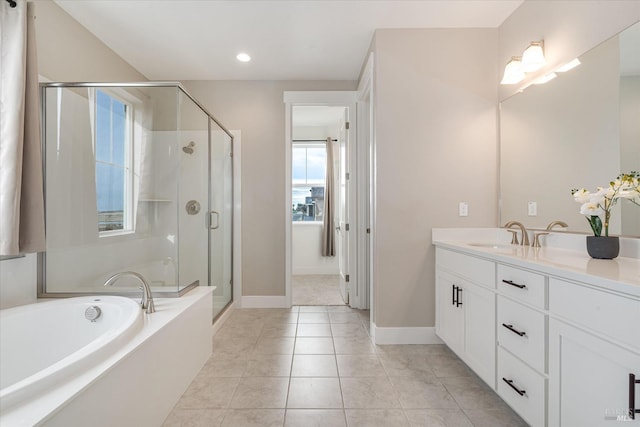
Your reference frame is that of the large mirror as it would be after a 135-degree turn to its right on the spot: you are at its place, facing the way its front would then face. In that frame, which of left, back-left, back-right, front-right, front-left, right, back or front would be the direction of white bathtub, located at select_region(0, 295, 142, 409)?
back-left

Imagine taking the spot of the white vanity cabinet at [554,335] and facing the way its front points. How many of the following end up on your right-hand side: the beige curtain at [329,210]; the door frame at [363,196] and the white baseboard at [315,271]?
3

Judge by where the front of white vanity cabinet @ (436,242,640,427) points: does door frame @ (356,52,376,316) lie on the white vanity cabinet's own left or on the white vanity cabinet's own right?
on the white vanity cabinet's own right

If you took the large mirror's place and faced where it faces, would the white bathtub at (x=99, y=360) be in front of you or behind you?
in front

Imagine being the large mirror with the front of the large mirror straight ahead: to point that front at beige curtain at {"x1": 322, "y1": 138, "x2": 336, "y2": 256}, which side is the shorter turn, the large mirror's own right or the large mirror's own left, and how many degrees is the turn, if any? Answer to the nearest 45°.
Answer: approximately 90° to the large mirror's own right

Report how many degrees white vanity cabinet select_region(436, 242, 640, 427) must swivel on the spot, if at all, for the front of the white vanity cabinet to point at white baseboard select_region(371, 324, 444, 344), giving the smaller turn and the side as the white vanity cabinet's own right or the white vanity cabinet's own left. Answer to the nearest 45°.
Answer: approximately 90° to the white vanity cabinet's own right

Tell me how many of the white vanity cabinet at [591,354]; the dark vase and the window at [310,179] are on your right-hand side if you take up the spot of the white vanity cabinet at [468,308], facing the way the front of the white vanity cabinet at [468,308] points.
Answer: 1

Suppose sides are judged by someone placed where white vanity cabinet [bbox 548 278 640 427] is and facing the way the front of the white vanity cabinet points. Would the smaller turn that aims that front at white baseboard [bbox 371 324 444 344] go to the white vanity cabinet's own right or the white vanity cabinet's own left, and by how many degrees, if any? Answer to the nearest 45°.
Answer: approximately 90° to the white vanity cabinet's own right

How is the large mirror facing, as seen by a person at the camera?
facing the viewer and to the left of the viewer

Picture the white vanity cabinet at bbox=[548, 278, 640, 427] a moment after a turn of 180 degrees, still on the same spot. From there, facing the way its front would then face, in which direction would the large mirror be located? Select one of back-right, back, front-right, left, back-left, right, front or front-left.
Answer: front-left

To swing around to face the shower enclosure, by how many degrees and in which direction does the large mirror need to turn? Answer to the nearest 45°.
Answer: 0° — it already faces it
